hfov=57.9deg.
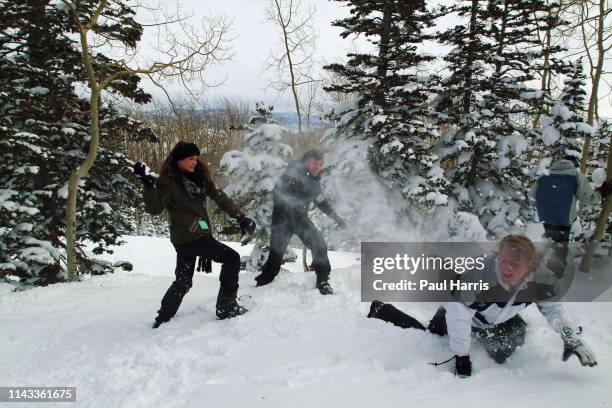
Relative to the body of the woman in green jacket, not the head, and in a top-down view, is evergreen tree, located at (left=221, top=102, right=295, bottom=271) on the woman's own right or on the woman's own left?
on the woman's own left

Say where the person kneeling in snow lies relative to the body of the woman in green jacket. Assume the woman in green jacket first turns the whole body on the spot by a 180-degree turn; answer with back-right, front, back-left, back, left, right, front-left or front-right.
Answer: back

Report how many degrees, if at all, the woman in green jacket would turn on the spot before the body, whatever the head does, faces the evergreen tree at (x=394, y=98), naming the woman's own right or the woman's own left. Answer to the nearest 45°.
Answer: approximately 90° to the woman's own left

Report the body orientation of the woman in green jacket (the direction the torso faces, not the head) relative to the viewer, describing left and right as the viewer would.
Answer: facing the viewer and to the right of the viewer

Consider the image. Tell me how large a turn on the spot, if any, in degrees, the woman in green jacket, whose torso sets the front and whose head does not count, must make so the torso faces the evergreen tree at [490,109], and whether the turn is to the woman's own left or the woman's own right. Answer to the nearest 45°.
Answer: approximately 90° to the woman's own left

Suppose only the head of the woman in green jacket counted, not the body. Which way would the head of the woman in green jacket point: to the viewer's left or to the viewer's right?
to the viewer's right

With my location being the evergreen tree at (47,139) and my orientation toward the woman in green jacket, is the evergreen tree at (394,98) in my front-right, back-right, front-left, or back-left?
front-left

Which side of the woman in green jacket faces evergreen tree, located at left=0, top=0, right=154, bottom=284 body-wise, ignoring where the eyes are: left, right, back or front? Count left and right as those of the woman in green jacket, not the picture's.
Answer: back
